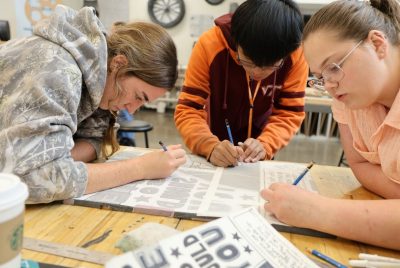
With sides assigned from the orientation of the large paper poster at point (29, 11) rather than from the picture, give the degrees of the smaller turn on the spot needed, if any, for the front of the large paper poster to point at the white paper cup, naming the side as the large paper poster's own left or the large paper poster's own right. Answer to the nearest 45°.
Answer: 0° — it already faces it

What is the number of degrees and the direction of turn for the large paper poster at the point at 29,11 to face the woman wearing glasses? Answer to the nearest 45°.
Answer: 0° — it already faces them

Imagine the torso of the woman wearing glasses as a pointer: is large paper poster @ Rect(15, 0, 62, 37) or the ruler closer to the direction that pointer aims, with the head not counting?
the ruler

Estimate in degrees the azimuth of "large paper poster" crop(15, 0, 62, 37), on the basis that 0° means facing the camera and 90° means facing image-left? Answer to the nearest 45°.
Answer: approximately 0°

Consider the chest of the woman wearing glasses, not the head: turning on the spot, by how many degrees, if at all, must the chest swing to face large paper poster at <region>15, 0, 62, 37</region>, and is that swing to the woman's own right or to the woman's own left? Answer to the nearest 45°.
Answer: approximately 90° to the woman's own right

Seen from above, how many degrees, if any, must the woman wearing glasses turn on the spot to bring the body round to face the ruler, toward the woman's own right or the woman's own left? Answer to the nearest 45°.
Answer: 0° — they already face it

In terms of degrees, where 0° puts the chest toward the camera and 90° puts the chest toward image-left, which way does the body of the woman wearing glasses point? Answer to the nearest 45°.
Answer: approximately 45°

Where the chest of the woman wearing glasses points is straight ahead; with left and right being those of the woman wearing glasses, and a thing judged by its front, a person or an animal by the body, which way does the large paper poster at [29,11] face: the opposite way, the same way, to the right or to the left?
to the left
